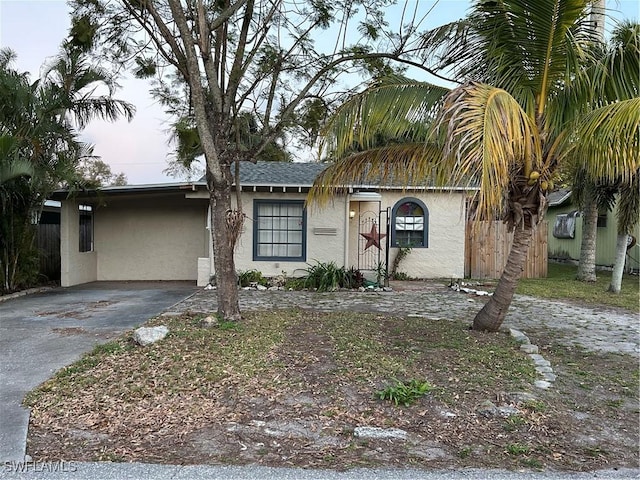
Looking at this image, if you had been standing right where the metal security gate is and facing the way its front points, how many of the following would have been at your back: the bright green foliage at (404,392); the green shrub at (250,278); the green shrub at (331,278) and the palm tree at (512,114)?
0

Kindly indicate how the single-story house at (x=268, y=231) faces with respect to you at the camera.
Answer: facing the viewer

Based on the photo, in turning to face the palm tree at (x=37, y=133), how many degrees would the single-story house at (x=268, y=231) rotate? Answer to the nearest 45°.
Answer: approximately 45° to its right

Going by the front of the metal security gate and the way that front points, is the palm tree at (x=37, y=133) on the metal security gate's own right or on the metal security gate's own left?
on the metal security gate's own right

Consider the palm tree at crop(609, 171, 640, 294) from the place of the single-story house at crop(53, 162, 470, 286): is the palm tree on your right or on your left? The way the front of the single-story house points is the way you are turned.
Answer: on your left

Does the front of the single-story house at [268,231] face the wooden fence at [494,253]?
no

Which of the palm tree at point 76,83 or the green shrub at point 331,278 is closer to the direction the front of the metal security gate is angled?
the green shrub

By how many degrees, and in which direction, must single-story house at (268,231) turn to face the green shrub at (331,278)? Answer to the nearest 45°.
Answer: approximately 45° to its left

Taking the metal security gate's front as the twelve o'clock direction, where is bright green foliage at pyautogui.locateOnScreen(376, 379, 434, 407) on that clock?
The bright green foliage is roughly at 12 o'clock from the metal security gate.

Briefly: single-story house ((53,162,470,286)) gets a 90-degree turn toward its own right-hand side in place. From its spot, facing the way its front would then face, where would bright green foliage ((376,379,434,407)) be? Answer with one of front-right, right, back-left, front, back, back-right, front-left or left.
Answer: left

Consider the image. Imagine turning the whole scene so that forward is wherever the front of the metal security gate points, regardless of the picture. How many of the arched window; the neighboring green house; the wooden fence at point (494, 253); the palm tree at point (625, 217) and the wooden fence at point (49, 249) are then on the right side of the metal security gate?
1

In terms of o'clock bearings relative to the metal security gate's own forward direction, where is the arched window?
The arched window is roughly at 8 o'clock from the metal security gate.

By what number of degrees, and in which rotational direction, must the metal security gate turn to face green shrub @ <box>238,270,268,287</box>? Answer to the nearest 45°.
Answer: approximately 45° to its right

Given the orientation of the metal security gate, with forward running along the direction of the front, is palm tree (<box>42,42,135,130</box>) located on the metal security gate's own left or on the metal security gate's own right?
on the metal security gate's own right

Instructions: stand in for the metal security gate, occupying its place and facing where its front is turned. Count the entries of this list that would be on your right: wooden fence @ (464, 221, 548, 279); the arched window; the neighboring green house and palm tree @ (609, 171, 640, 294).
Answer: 0

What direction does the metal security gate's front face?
toward the camera

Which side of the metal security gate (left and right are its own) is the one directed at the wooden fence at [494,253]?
left

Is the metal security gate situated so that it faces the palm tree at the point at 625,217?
no
